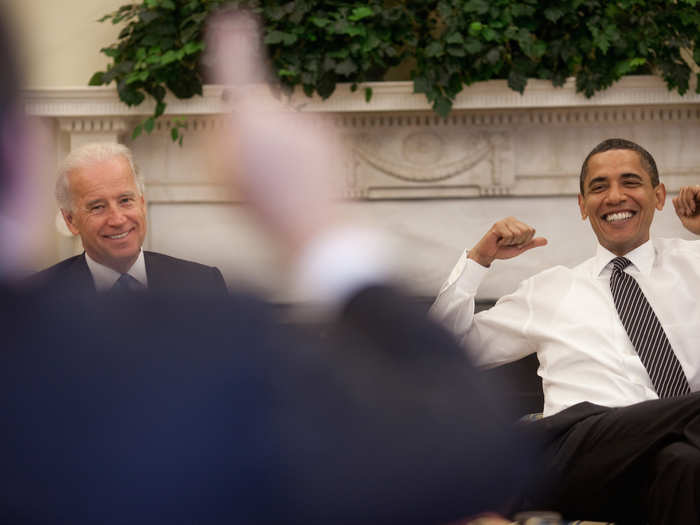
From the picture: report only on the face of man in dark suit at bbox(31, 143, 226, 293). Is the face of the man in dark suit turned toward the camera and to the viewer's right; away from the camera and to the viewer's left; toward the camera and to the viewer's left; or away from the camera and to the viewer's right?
toward the camera and to the viewer's right

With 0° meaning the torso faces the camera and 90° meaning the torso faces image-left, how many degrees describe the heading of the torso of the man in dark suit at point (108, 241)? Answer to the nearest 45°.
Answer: approximately 0°

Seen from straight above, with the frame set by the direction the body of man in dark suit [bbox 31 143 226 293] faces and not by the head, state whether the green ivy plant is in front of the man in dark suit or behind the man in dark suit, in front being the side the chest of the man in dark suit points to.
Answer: behind

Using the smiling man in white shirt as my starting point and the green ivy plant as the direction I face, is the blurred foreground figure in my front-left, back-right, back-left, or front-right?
back-left
